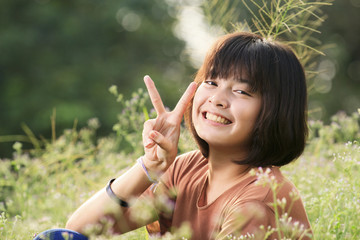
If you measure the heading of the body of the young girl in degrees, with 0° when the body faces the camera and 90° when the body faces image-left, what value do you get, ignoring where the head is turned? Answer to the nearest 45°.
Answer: approximately 45°
